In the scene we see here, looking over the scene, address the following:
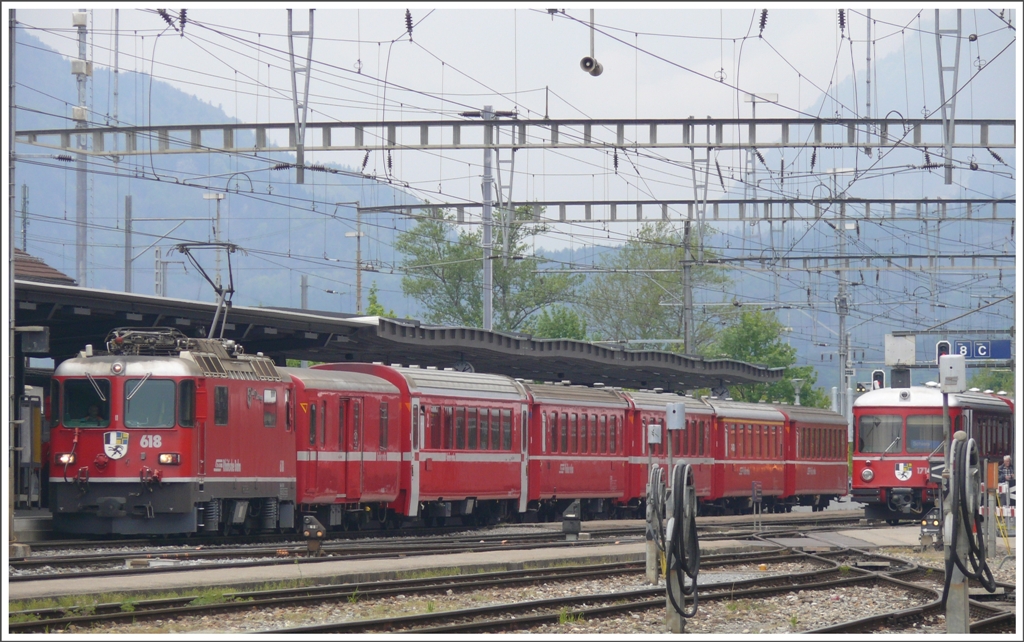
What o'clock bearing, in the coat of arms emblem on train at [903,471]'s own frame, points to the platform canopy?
The platform canopy is roughly at 2 o'clock from the coat of arms emblem on train.

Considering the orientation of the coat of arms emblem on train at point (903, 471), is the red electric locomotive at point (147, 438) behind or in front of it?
in front

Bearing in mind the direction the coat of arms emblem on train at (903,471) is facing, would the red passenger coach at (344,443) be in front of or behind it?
in front

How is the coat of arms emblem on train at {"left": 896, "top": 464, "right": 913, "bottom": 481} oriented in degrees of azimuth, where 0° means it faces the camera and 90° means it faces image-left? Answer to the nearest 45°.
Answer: approximately 0°

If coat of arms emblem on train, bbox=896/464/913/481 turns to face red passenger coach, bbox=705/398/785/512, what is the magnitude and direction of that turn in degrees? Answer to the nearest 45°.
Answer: approximately 135° to its right

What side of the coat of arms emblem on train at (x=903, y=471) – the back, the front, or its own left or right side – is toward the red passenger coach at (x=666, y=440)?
right

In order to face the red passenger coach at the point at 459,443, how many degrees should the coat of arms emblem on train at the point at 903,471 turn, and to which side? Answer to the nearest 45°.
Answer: approximately 45° to its right

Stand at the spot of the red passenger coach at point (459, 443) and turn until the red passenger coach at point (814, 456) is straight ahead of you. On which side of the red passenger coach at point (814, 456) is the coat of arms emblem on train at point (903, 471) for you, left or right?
right
